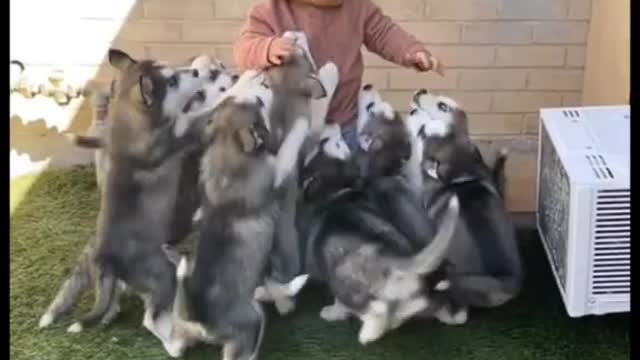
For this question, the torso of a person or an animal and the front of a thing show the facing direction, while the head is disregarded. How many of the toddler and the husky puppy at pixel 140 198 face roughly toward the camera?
1

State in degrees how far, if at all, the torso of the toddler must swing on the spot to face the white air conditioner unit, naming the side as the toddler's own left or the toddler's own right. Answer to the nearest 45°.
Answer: approximately 45° to the toddler's own left

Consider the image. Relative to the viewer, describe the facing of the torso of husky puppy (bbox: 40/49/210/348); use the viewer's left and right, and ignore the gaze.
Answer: facing away from the viewer and to the right of the viewer

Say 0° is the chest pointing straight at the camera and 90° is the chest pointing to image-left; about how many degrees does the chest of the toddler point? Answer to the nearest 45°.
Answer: approximately 0°

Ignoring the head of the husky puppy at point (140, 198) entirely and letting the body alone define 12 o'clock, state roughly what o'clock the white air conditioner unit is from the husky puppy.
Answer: The white air conditioner unit is roughly at 2 o'clock from the husky puppy.
